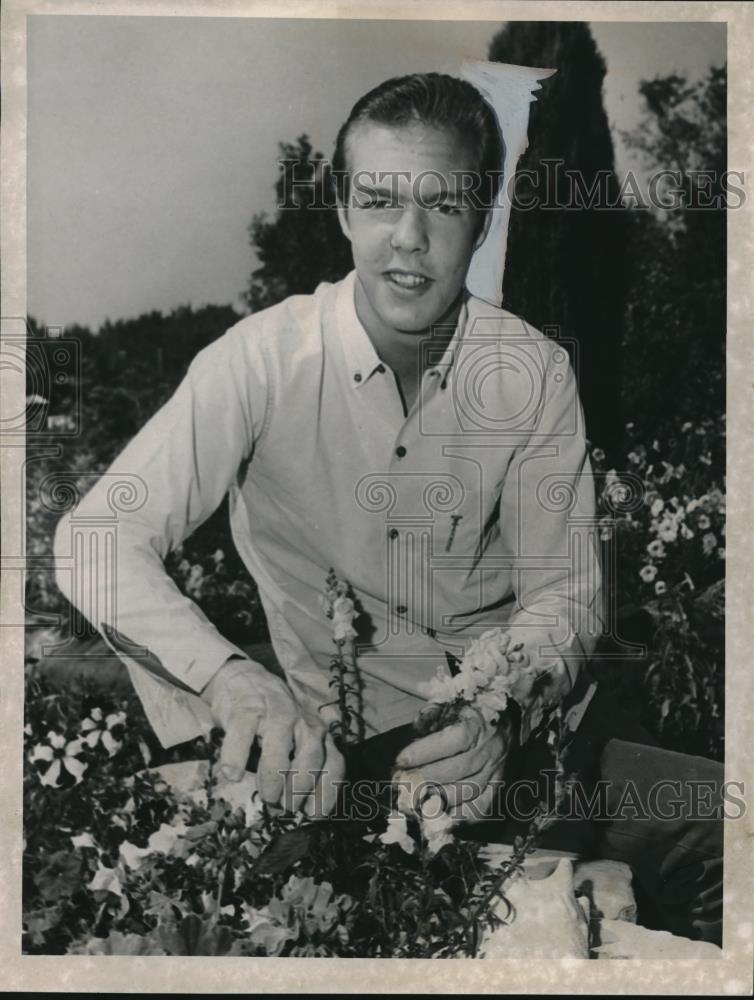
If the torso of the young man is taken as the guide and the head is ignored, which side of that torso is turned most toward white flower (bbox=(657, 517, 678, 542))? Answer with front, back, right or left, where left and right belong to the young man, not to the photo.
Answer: back

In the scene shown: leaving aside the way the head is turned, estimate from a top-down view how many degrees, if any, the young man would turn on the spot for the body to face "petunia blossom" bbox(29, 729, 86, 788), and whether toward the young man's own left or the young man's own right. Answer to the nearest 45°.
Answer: approximately 90° to the young man's own right

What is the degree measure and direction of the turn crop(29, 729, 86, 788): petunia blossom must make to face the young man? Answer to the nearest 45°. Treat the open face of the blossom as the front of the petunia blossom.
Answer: approximately 90° to its left

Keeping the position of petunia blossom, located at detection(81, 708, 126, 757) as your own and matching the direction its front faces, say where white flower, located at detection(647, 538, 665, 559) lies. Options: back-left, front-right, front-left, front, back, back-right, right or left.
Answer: left
